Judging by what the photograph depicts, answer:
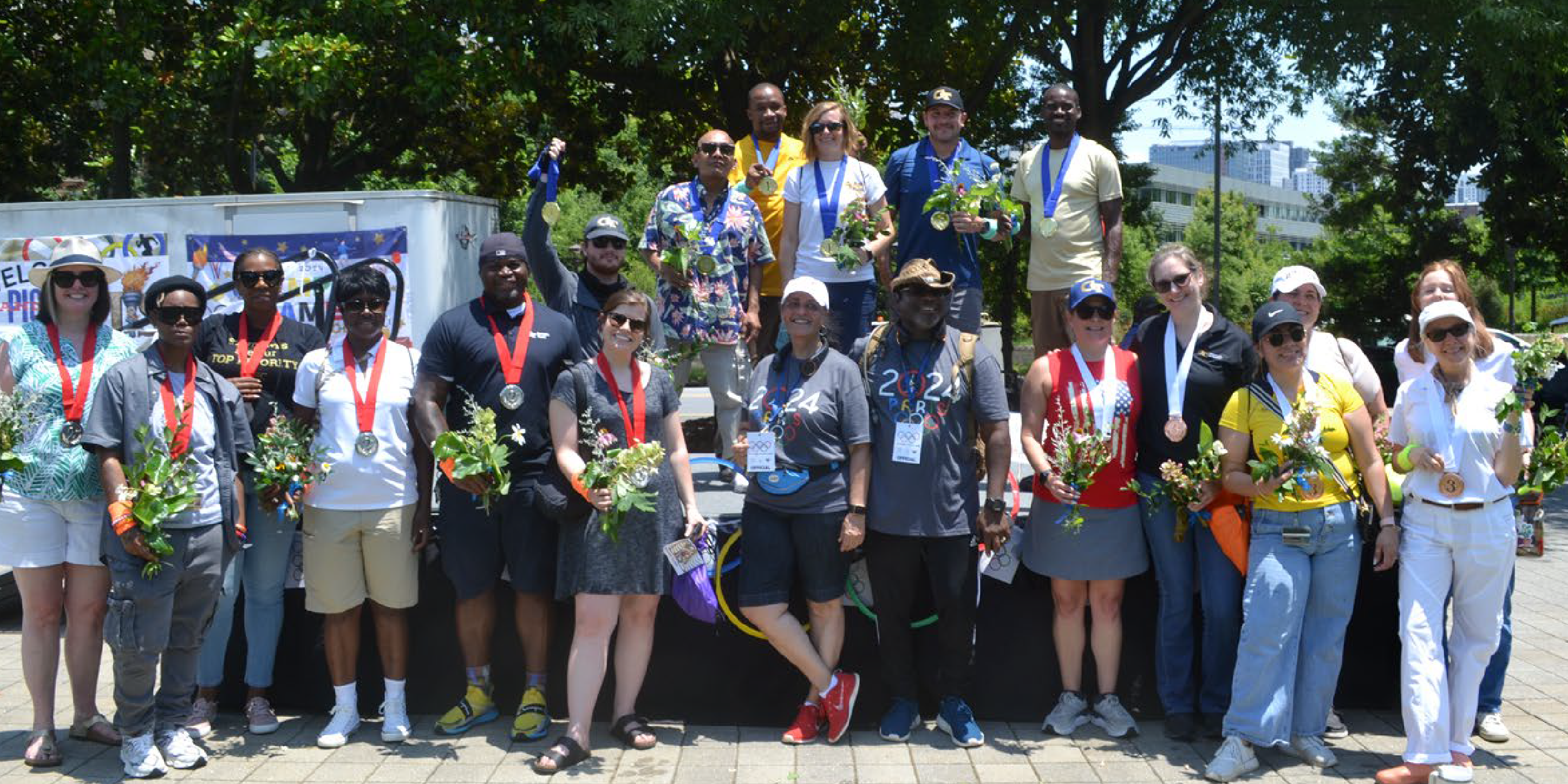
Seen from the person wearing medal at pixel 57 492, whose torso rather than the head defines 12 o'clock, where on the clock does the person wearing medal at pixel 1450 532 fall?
the person wearing medal at pixel 1450 532 is roughly at 10 o'clock from the person wearing medal at pixel 57 492.

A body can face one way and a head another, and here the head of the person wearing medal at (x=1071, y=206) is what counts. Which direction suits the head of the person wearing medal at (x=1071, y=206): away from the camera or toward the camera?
toward the camera

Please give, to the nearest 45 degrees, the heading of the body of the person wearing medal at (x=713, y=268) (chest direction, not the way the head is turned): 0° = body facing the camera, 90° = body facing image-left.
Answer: approximately 0°

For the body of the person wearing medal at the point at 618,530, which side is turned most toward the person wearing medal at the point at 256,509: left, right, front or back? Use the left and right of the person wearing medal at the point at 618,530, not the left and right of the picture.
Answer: right

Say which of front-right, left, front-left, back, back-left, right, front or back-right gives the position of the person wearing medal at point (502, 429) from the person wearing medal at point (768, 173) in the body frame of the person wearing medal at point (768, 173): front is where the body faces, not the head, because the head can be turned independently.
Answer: front-right

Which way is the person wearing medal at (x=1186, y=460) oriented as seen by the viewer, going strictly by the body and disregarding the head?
toward the camera

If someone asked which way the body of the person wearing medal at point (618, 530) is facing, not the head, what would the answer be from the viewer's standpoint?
toward the camera

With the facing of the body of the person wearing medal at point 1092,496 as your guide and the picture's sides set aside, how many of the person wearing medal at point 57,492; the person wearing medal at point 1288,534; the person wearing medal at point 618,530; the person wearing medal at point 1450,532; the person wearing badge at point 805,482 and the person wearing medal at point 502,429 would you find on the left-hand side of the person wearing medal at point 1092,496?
2

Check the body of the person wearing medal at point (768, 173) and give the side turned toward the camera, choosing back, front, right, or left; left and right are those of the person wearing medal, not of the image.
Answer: front

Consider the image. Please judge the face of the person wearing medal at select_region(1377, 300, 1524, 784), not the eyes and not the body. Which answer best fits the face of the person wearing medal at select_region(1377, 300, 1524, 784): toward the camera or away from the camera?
toward the camera

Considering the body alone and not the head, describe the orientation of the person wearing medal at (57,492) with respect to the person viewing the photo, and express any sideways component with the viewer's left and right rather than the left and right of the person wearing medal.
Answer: facing the viewer

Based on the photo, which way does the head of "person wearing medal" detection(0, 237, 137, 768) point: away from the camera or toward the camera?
toward the camera

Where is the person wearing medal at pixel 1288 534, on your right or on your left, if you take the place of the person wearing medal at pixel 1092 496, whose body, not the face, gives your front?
on your left

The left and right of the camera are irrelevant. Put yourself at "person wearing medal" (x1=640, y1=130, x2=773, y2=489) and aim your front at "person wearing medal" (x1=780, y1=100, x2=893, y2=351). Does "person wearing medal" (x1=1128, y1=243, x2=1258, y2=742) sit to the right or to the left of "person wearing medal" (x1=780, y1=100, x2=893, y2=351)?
right

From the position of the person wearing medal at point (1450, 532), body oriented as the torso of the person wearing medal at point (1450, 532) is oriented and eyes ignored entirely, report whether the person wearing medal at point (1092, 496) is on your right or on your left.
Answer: on your right

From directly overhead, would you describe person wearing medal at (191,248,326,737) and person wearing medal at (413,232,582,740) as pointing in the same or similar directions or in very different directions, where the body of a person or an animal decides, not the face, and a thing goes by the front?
same or similar directions

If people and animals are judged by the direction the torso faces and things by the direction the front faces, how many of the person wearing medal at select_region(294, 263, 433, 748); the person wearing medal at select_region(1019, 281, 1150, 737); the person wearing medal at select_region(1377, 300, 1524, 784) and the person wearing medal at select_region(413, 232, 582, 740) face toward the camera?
4

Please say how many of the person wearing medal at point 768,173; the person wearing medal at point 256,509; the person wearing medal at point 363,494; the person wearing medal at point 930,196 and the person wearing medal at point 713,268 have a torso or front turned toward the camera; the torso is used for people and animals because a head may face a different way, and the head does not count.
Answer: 5
